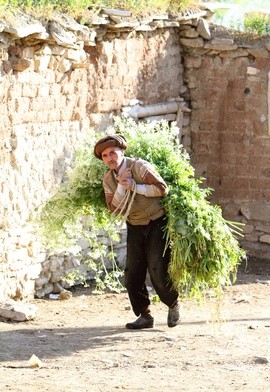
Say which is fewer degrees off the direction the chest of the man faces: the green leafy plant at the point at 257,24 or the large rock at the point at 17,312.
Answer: the large rock

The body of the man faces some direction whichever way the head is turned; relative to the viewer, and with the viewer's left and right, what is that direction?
facing the viewer and to the left of the viewer

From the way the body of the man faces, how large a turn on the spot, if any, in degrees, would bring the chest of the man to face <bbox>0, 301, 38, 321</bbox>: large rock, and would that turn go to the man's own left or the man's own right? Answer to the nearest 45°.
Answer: approximately 90° to the man's own right

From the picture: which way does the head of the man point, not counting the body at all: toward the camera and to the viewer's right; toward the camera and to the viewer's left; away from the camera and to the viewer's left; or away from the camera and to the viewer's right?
toward the camera and to the viewer's left
